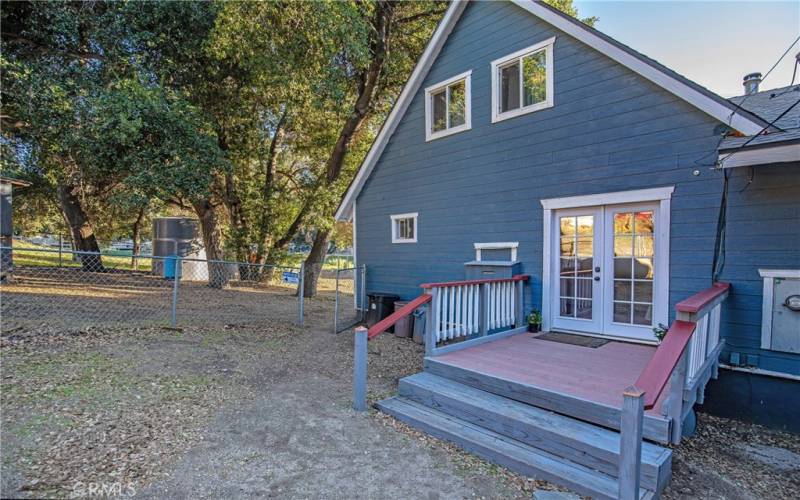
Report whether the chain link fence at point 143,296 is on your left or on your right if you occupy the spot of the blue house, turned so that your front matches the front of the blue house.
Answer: on your right

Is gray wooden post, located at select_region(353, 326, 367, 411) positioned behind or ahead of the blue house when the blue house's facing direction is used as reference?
ahead

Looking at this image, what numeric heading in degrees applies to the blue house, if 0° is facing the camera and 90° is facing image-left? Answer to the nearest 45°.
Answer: approximately 45°

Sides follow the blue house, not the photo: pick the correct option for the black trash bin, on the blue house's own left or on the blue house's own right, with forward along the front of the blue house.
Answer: on the blue house's own right

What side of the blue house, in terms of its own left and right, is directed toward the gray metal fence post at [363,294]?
right

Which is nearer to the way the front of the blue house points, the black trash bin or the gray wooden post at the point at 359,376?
the gray wooden post
